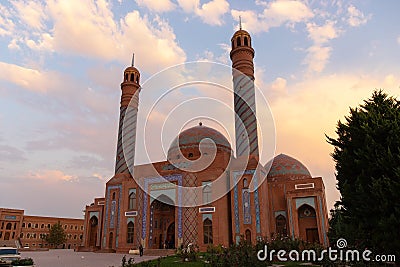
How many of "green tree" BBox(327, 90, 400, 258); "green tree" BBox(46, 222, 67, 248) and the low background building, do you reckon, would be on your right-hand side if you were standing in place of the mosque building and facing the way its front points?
2

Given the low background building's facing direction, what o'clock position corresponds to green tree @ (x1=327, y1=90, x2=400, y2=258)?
The green tree is roughly at 1 o'clock from the low background building.

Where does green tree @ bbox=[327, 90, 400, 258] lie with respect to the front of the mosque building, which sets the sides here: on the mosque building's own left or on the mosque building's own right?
on the mosque building's own left

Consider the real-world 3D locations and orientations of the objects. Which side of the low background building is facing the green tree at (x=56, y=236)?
front

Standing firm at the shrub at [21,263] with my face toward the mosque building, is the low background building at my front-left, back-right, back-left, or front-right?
front-left

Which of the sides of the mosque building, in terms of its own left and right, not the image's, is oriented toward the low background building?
right

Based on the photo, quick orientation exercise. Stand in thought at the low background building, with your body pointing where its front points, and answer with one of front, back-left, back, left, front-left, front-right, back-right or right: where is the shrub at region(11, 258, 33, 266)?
front-right

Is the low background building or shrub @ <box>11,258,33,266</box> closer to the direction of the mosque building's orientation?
the shrub

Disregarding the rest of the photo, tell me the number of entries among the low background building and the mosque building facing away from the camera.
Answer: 0

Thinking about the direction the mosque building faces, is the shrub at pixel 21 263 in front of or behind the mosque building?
in front

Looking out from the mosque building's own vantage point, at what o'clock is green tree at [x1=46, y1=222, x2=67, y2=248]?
The green tree is roughly at 3 o'clock from the mosque building.

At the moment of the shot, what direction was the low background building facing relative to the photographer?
facing the viewer and to the right of the viewer
